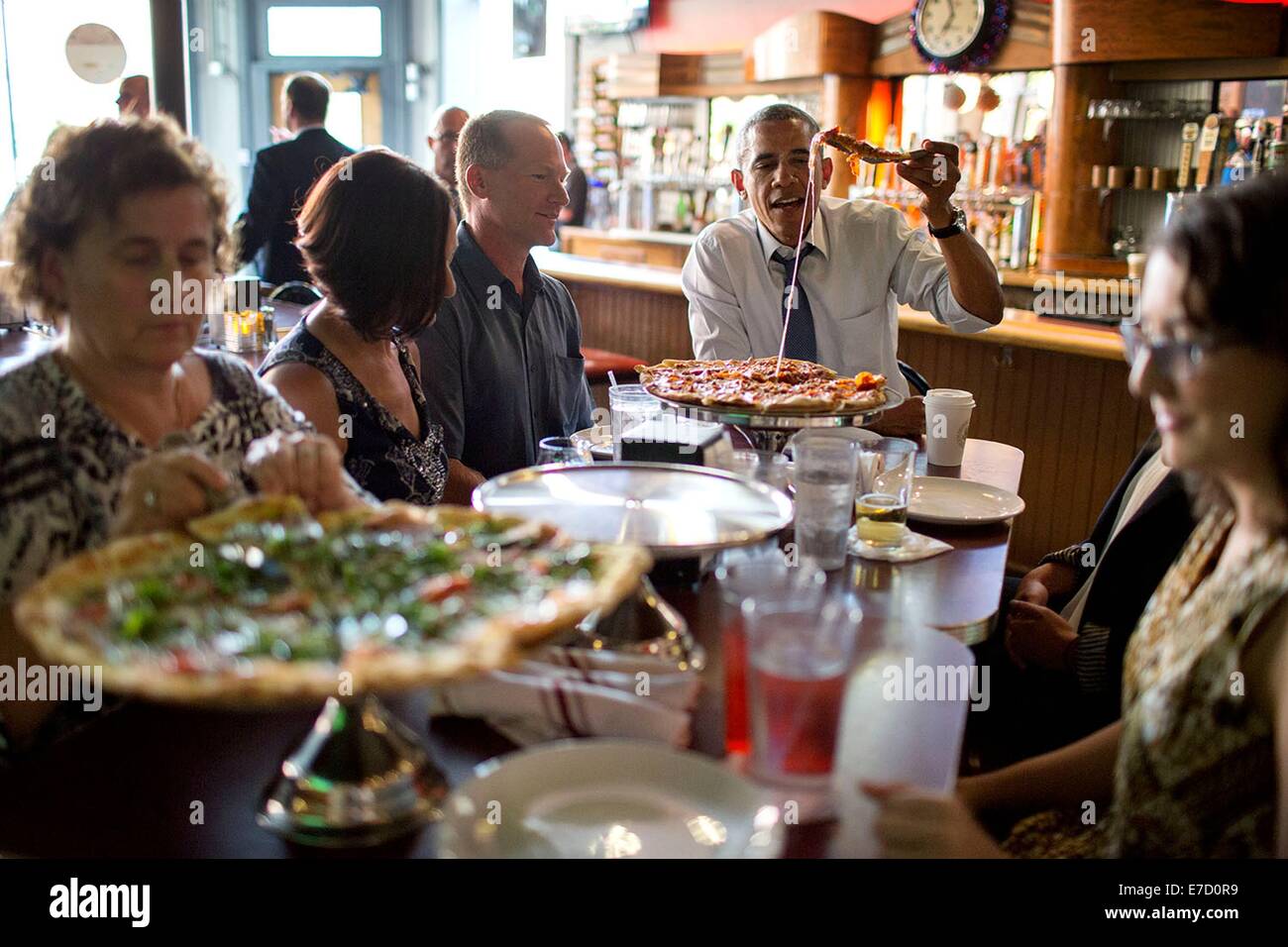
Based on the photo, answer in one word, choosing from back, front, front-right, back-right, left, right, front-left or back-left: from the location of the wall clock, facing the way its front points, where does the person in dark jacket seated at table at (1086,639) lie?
front-left

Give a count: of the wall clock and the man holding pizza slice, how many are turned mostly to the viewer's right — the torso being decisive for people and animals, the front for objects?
0

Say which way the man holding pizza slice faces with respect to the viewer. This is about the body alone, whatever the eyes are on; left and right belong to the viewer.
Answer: facing the viewer

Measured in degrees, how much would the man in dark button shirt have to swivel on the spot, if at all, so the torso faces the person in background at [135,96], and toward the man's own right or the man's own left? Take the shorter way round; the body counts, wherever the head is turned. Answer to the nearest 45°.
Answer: approximately 180°

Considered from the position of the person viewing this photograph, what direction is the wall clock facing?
facing the viewer and to the left of the viewer

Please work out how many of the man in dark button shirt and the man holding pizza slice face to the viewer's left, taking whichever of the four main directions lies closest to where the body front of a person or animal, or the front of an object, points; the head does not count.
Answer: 0

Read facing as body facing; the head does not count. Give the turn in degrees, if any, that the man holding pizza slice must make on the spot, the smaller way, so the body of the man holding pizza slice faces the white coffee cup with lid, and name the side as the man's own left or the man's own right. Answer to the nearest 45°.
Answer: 0° — they already face it

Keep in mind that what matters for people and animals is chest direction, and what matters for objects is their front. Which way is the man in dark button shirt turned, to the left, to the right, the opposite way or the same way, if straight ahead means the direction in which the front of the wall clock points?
to the left

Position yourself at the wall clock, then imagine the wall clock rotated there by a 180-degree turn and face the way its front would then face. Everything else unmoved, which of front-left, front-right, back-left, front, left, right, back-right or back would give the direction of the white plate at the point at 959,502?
back-right

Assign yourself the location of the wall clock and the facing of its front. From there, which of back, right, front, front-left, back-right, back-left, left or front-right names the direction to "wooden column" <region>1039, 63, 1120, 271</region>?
left

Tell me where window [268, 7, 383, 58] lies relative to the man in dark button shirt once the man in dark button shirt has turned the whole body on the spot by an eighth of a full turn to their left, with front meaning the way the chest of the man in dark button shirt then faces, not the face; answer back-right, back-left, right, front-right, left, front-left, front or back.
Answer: left

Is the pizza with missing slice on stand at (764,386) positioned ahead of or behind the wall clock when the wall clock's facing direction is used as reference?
ahead

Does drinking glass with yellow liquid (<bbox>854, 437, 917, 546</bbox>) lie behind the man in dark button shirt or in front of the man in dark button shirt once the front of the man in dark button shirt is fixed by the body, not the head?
in front

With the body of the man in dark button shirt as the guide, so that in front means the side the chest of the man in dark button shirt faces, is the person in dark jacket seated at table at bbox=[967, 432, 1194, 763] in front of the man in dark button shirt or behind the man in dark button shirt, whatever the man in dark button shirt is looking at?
in front
